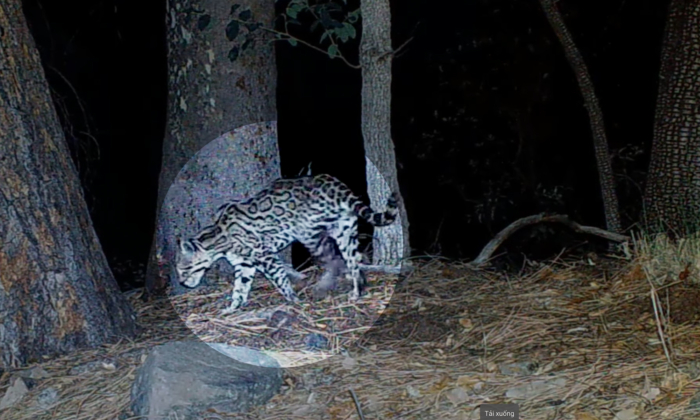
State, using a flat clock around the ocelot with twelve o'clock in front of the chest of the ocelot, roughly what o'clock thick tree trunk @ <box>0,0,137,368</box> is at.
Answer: The thick tree trunk is roughly at 12 o'clock from the ocelot.

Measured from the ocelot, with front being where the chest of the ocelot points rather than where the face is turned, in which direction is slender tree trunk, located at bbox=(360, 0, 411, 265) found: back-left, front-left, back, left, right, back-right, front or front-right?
back-right

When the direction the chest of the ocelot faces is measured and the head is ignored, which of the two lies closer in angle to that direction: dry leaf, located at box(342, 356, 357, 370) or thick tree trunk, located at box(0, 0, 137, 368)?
the thick tree trunk

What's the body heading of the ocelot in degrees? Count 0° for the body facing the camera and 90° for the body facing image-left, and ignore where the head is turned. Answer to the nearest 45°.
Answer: approximately 90°

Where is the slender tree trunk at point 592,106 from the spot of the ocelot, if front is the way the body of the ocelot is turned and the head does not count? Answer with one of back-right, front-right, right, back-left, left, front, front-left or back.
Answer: back-right

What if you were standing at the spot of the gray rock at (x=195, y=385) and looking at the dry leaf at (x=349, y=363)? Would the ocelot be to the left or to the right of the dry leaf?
left

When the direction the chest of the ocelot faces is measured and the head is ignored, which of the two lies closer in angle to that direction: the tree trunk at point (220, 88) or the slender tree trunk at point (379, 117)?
the tree trunk

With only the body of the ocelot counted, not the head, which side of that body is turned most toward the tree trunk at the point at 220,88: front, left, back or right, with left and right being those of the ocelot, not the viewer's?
right

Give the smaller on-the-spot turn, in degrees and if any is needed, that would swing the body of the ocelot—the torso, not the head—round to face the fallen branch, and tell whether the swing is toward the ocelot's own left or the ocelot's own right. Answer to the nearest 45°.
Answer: approximately 135° to the ocelot's own right

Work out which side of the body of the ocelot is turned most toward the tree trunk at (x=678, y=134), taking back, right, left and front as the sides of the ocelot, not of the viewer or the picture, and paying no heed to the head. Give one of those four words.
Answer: back

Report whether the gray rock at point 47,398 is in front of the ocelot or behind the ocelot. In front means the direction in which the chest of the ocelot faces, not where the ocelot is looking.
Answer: in front

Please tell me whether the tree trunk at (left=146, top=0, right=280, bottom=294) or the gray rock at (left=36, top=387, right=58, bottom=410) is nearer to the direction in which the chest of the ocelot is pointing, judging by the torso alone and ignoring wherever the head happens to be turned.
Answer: the gray rock

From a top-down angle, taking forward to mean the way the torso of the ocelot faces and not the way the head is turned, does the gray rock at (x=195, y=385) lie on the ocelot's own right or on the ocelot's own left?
on the ocelot's own left
